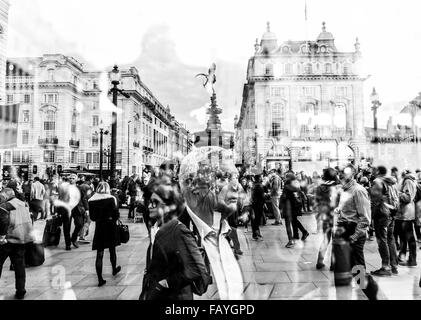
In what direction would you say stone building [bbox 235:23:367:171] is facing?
toward the camera

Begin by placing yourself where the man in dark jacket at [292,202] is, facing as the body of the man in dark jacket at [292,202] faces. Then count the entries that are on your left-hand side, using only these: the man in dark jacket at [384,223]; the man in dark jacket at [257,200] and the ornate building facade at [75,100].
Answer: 1

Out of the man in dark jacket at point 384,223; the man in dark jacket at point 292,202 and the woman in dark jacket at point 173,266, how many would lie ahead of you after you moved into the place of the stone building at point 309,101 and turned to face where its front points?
3

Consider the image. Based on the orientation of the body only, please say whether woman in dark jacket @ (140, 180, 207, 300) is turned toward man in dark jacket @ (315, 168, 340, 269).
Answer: no

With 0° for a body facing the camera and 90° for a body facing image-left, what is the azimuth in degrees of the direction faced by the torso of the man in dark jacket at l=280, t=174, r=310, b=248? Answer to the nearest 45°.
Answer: approximately 45°

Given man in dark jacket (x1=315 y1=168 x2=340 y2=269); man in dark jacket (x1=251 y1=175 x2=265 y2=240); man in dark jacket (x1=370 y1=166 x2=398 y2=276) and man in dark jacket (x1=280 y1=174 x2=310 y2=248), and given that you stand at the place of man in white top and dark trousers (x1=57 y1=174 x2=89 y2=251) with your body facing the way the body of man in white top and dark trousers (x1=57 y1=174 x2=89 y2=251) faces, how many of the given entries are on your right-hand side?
0

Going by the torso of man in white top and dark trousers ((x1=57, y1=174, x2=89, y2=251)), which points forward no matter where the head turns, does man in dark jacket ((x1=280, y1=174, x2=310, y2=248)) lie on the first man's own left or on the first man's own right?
on the first man's own left

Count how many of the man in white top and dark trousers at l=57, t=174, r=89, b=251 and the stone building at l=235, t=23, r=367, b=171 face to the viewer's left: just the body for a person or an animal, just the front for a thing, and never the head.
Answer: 0

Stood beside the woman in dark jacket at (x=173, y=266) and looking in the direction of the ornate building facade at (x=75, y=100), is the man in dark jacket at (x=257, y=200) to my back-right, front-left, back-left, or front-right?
front-right

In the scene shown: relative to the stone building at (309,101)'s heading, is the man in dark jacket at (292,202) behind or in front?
in front

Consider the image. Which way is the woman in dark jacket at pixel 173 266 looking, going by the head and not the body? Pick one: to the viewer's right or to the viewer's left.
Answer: to the viewer's left

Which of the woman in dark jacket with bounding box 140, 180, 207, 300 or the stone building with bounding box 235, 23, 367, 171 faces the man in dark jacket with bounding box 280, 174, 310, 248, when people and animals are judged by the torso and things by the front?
the stone building

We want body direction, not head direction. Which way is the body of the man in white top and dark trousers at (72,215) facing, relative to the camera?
toward the camera

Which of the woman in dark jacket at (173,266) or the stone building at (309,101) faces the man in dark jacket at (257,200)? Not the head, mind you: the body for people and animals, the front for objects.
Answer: the stone building

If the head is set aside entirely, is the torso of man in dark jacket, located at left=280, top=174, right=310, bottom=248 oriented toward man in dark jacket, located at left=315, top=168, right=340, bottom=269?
no
